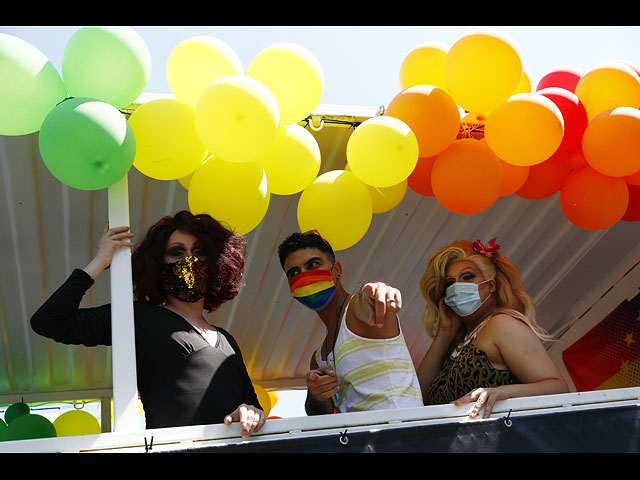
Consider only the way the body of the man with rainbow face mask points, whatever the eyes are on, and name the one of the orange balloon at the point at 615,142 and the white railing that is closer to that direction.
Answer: the white railing

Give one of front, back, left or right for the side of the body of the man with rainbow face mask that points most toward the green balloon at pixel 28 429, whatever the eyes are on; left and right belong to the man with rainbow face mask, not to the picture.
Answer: right

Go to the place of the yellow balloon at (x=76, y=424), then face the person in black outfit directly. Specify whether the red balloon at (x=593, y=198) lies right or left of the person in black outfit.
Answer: left

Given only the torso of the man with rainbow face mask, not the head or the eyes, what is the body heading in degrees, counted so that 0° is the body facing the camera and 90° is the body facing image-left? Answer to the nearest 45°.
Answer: approximately 45°

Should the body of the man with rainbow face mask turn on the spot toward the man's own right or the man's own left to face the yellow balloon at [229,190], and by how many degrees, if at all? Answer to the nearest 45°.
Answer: approximately 90° to the man's own right

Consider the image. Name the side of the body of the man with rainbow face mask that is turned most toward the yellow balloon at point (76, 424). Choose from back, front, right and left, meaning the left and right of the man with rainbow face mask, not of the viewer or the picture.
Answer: right

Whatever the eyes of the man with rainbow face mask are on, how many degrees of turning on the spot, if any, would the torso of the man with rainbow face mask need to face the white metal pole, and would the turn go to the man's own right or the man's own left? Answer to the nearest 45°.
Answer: approximately 45° to the man's own right

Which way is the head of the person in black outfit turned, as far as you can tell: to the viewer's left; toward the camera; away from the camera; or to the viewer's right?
toward the camera

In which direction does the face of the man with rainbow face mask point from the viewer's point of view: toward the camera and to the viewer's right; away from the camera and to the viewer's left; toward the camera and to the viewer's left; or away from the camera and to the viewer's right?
toward the camera and to the viewer's left

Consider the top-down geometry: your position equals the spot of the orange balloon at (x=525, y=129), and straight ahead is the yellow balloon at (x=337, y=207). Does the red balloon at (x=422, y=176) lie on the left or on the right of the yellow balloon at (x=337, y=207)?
right
